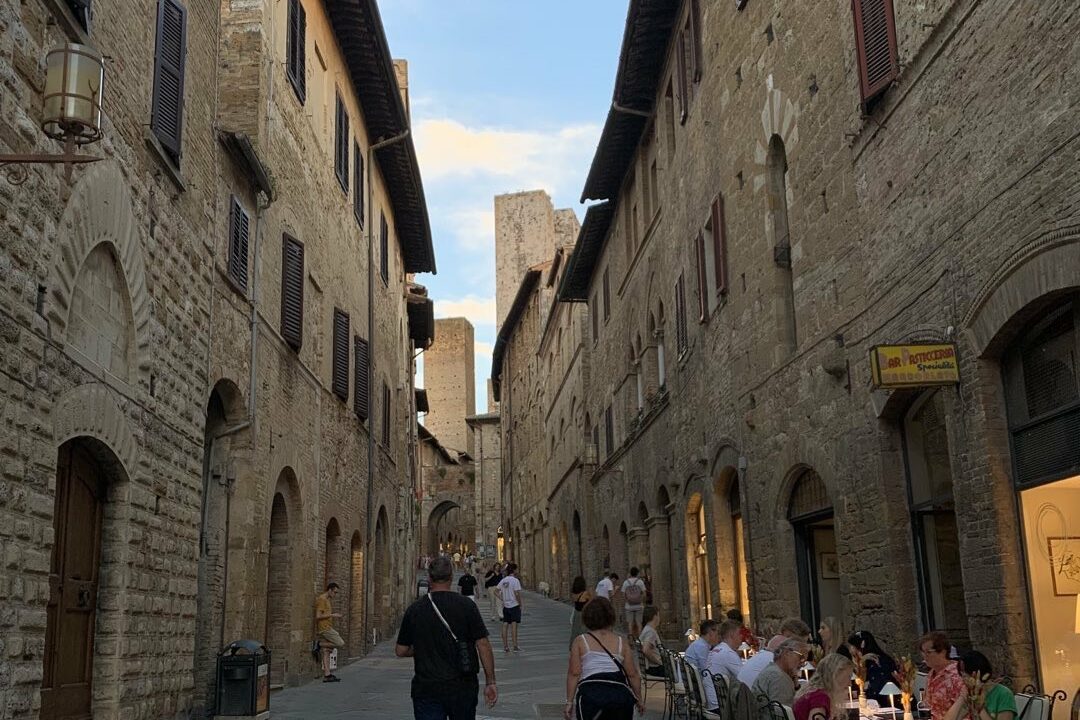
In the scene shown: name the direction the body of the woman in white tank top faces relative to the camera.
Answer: away from the camera

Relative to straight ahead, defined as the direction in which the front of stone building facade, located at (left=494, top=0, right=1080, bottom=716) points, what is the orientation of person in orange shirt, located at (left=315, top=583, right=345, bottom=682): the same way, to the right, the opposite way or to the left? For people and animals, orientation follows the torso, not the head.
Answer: the opposite way

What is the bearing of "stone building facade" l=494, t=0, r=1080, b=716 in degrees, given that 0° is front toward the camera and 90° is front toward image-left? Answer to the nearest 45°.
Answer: approximately 45°

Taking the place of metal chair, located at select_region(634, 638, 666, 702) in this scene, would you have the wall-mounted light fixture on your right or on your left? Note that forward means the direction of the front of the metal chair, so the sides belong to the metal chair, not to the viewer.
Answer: on your right

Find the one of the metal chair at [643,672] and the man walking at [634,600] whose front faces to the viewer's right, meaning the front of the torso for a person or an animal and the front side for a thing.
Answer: the metal chair

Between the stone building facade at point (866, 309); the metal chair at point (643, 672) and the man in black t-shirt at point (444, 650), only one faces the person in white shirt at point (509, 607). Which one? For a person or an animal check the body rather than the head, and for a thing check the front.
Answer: the man in black t-shirt

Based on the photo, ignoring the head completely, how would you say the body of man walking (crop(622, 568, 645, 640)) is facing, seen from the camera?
away from the camera

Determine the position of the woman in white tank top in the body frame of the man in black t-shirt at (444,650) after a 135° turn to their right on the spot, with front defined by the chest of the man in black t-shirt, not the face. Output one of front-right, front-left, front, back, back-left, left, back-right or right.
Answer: front-left

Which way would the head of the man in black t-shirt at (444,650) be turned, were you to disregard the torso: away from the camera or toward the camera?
away from the camera

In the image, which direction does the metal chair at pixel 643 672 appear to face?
to the viewer's right
